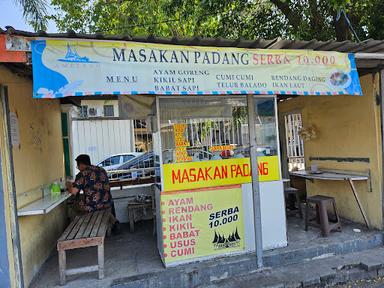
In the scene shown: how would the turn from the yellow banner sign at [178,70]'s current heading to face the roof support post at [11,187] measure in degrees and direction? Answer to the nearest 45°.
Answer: approximately 90° to its right

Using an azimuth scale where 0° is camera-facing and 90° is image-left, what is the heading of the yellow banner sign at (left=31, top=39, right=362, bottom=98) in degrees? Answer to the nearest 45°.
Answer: approximately 0°

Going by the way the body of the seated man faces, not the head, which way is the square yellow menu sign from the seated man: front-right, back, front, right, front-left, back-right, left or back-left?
back

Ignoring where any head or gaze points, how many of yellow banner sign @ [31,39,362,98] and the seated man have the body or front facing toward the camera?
1

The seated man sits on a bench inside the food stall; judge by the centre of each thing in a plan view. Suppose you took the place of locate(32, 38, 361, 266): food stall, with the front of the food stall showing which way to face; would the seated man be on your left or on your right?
on your right

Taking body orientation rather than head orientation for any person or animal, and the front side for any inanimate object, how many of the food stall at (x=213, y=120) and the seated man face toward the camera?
1

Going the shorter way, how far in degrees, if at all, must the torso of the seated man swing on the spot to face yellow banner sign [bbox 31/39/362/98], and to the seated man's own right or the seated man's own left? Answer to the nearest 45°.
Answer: approximately 180°
